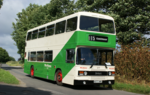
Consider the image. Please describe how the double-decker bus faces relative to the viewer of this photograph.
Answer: facing the viewer and to the right of the viewer

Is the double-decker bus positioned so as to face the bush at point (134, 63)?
no

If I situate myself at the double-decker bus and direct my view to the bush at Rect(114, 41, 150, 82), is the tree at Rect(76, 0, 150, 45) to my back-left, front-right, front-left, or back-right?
front-left

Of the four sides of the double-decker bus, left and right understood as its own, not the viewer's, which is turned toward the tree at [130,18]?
left
